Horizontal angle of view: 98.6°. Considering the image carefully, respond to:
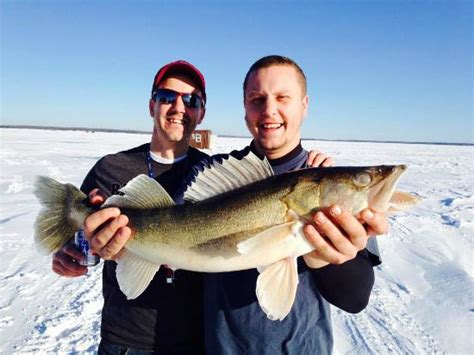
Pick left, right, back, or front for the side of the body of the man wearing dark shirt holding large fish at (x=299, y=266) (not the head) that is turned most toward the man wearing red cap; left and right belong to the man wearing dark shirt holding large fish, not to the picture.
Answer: right

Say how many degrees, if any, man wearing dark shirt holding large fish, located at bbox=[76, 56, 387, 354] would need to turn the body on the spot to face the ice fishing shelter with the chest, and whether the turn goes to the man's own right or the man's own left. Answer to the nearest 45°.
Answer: approximately 180°

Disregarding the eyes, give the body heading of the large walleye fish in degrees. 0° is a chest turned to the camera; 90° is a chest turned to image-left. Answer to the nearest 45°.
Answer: approximately 270°

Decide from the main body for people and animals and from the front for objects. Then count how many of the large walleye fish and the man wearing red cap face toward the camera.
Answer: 1

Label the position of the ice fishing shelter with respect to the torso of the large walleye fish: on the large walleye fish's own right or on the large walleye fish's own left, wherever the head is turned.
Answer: on the large walleye fish's own left

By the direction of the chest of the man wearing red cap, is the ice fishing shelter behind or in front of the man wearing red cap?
behind
